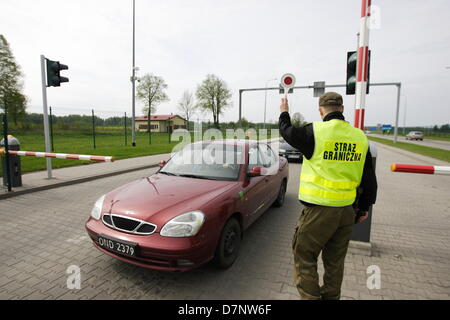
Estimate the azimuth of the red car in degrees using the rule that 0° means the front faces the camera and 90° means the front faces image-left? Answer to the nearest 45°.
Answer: approximately 45°

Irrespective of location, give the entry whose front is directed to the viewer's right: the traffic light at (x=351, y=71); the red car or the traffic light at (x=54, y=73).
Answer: the traffic light at (x=54, y=73)

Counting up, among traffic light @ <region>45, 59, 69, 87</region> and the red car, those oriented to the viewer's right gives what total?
1

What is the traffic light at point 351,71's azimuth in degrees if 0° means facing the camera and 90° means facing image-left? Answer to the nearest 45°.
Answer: approximately 0°

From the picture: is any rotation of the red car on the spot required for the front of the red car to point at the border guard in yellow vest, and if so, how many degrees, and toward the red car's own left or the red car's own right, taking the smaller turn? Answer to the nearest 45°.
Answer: approximately 90° to the red car's own left

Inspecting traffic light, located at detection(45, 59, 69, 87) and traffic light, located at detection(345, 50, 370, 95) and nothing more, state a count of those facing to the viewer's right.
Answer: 1

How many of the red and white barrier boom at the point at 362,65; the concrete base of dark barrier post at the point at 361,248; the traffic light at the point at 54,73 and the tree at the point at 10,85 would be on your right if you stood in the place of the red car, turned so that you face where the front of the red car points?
2

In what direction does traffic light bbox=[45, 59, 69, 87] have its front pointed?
to the viewer's right

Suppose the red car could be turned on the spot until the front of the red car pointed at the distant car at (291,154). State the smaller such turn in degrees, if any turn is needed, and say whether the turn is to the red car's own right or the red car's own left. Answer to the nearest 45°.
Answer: approximately 180°

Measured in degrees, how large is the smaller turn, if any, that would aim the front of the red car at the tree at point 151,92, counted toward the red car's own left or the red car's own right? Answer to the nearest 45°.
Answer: approximately 135° to the red car's own right
